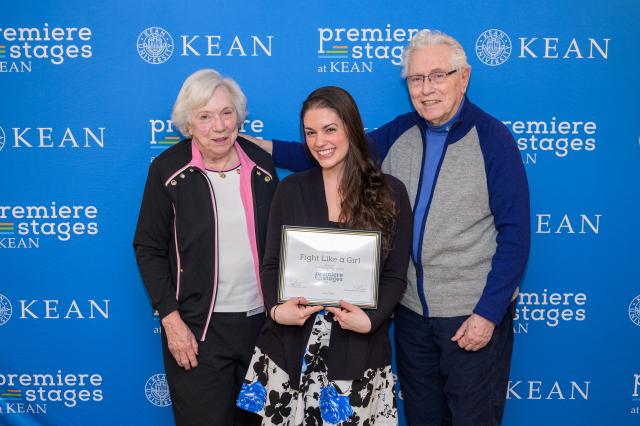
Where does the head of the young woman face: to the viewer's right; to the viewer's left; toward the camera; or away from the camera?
toward the camera

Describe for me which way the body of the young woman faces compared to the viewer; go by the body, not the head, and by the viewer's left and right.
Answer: facing the viewer
